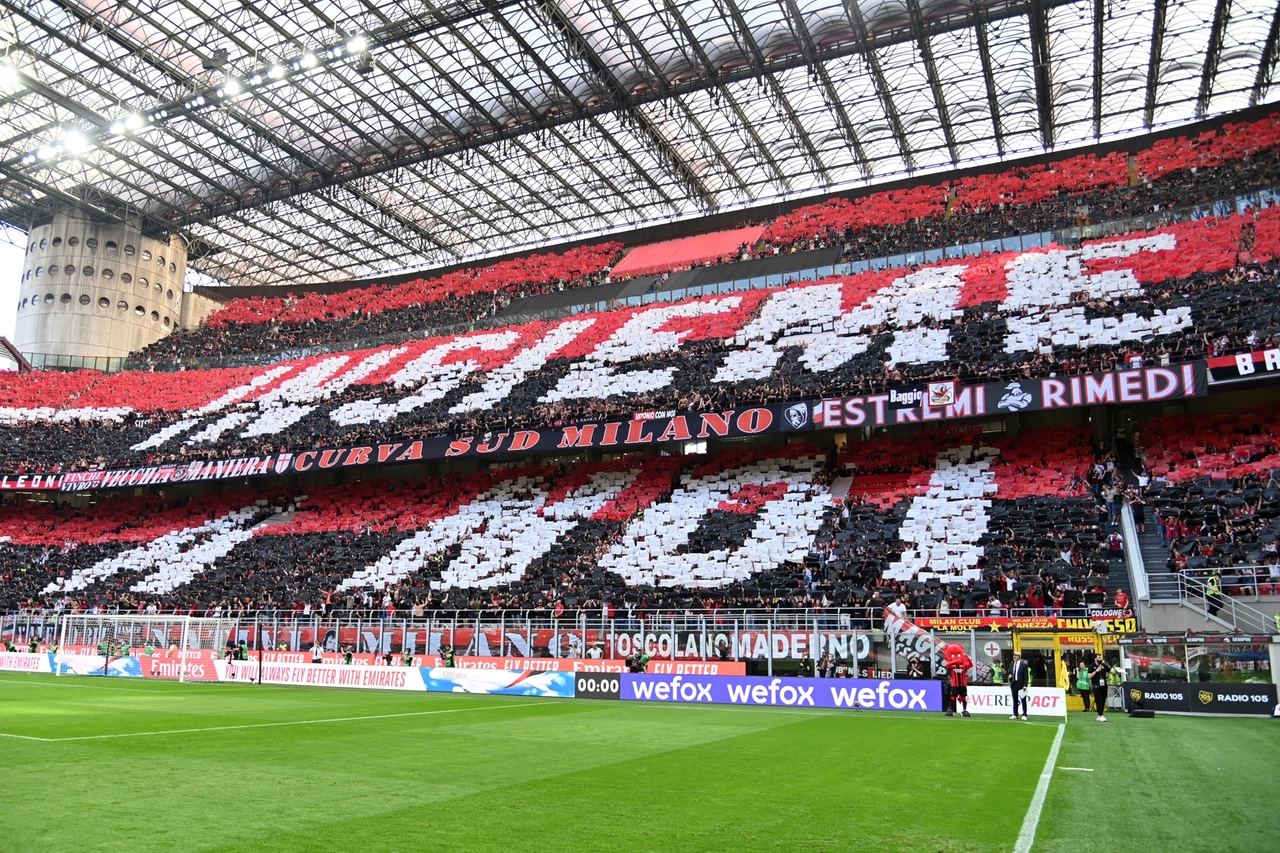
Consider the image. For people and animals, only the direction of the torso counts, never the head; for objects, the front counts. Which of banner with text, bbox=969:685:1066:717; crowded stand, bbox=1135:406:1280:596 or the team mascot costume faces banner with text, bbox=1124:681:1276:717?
the crowded stand

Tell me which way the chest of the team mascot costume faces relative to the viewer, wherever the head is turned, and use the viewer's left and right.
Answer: facing the viewer

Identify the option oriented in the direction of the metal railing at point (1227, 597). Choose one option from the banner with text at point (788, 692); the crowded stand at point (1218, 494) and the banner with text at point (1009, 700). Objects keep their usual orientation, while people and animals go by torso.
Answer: the crowded stand

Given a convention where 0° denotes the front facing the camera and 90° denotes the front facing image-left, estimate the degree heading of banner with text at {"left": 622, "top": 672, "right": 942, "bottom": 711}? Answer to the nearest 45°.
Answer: approximately 0°

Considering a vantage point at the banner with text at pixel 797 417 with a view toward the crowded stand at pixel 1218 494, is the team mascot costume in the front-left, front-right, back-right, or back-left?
front-right

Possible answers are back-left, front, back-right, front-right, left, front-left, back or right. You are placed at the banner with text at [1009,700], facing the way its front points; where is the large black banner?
back

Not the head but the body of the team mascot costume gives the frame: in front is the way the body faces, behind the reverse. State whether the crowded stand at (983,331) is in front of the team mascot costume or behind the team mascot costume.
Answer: behind

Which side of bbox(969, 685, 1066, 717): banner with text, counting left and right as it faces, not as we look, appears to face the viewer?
front

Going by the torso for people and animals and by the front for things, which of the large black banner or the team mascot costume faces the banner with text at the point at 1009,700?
the large black banner

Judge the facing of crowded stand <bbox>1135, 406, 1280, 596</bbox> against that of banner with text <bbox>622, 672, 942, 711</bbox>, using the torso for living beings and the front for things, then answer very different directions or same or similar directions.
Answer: same or similar directions

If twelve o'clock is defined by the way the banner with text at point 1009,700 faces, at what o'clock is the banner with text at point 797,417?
the banner with text at point 797,417 is roughly at 5 o'clock from the banner with text at point 1009,700.

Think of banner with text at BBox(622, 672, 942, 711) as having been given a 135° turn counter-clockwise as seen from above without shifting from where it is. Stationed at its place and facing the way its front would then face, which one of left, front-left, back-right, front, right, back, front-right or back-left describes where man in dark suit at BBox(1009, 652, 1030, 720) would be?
right

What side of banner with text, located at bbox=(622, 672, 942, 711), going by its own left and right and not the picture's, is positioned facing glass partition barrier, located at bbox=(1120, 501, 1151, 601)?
left

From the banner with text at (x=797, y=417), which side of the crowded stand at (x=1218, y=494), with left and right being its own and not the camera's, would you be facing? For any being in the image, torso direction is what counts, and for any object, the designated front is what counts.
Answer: right

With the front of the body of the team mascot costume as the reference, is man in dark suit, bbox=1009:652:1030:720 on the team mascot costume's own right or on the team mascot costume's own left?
on the team mascot costume's own left
